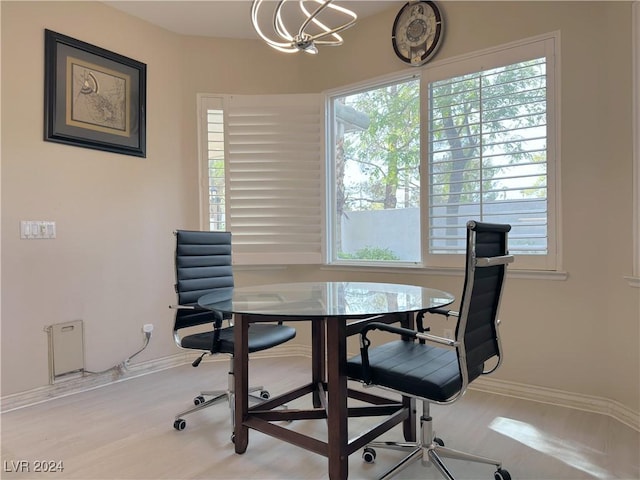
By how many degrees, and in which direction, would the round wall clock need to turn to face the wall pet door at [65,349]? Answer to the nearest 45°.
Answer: approximately 45° to its right

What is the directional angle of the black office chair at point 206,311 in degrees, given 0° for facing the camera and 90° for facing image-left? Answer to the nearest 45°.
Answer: approximately 315°

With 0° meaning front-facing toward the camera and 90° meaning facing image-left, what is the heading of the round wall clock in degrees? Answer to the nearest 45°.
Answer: approximately 45°

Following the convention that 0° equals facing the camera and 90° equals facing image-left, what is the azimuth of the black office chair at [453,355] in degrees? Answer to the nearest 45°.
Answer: approximately 135°

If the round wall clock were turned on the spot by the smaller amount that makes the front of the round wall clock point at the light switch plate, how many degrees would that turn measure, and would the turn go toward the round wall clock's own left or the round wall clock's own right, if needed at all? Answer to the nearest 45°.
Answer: approximately 45° to the round wall clock's own right

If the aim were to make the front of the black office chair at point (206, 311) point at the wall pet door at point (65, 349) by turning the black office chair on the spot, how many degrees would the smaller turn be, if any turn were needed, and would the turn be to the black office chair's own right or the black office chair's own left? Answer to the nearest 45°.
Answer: approximately 180°
